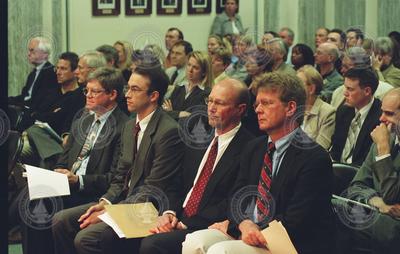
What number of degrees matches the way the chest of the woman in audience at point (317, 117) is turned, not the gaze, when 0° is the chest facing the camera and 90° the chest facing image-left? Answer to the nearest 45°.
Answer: approximately 45°

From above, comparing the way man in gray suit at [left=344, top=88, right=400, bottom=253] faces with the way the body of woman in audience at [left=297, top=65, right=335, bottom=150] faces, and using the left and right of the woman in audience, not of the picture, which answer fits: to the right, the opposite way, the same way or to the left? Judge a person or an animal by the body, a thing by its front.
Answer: the same way

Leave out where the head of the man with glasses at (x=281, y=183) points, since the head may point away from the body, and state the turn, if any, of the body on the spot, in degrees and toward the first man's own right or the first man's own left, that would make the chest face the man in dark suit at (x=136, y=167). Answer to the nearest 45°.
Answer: approximately 90° to the first man's own right

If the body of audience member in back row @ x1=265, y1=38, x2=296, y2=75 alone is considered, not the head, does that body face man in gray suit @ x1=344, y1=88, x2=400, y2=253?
no

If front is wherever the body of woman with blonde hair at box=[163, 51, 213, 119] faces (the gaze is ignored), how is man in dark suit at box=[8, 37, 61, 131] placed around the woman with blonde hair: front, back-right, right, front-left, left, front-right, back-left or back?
right

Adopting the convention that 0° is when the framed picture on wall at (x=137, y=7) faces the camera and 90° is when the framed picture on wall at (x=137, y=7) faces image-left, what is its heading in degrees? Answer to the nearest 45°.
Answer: approximately 0°

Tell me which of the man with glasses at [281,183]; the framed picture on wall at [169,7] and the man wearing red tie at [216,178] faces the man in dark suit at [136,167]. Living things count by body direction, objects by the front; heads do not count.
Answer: the framed picture on wall

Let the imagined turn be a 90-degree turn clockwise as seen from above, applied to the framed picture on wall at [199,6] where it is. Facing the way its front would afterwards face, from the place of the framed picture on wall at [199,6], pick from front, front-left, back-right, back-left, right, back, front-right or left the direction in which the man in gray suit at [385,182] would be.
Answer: left

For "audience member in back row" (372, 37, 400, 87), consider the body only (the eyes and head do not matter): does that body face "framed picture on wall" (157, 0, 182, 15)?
no

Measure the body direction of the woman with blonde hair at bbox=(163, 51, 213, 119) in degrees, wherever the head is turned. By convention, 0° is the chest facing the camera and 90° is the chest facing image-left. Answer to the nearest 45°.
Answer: approximately 45°

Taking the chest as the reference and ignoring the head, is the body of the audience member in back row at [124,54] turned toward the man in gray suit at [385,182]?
no

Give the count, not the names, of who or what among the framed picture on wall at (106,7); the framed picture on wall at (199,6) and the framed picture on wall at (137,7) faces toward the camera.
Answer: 3
